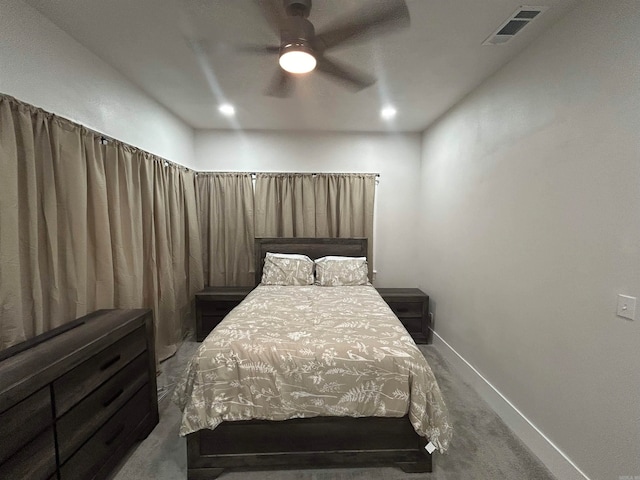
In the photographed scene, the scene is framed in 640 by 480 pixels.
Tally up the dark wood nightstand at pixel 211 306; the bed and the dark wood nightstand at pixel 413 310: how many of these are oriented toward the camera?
3

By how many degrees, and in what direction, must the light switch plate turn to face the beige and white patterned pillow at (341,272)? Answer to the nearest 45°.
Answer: approximately 45° to its right

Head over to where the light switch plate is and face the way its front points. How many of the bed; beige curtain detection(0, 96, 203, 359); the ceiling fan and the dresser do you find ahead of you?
4

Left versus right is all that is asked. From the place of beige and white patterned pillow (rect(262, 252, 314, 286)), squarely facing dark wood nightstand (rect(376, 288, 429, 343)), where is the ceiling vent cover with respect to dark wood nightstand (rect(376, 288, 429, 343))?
right

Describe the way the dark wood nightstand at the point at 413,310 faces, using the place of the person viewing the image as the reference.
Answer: facing the viewer

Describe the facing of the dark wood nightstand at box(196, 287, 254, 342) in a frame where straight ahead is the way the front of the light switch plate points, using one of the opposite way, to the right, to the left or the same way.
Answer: to the left

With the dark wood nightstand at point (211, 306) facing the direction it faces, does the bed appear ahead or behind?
ahead

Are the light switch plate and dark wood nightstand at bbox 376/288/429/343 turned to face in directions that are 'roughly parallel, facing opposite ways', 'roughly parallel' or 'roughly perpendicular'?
roughly perpendicular

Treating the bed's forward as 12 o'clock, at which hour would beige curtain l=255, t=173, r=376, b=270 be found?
The beige curtain is roughly at 6 o'clock from the bed.

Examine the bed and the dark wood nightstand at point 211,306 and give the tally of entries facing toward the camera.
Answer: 2

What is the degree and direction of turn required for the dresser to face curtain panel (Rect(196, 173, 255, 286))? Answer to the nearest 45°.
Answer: approximately 90° to its left

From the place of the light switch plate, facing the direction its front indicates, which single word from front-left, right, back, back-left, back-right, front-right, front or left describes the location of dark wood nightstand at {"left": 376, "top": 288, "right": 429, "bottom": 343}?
right

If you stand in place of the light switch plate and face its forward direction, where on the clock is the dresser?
The dresser is roughly at 12 o'clock from the light switch plate.
